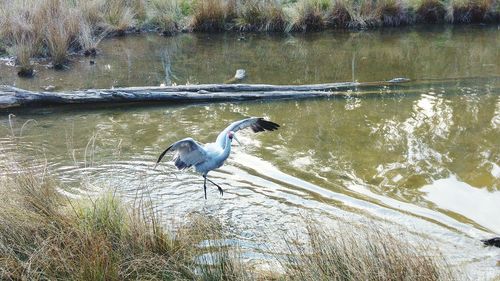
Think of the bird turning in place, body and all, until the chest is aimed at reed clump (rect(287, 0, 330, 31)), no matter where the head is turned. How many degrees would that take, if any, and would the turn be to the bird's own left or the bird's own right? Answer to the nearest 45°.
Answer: approximately 135° to the bird's own left

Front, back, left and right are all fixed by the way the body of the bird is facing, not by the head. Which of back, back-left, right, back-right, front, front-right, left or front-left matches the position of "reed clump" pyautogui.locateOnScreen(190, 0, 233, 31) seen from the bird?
back-left

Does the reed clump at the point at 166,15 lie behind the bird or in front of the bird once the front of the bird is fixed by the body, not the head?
behind

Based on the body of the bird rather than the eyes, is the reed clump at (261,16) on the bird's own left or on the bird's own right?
on the bird's own left

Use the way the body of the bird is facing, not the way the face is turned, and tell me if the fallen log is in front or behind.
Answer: behind

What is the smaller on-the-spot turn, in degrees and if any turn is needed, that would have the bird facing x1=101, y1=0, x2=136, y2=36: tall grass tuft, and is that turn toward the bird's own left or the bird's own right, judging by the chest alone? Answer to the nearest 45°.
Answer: approximately 135° to the bird's own left

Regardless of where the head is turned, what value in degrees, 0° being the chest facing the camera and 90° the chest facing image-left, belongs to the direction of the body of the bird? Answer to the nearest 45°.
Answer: approximately 315°
